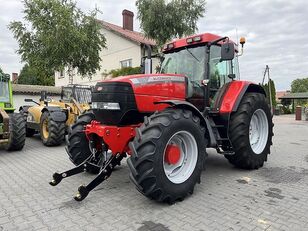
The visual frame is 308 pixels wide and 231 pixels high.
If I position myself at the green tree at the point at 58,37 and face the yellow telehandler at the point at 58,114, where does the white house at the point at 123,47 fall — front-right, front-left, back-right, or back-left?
back-left

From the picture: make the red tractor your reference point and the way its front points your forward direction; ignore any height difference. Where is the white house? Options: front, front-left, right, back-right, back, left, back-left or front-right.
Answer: back-right

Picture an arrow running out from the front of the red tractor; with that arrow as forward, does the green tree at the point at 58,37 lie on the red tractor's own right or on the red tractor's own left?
on the red tractor's own right

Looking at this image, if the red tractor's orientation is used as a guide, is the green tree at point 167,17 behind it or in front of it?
behind

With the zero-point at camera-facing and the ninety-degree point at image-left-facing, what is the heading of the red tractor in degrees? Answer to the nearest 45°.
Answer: approximately 45°

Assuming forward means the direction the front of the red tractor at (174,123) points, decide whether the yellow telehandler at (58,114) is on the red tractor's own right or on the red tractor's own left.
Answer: on the red tractor's own right
